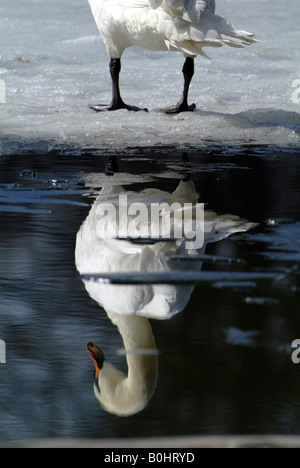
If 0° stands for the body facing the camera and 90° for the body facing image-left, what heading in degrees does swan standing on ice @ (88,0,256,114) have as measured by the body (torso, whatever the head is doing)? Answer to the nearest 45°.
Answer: approximately 90°
